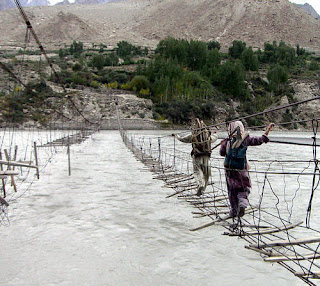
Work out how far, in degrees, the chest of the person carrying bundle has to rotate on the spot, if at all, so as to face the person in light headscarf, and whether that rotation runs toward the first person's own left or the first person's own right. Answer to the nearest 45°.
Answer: approximately 180°

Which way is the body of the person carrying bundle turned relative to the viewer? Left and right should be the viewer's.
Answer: facing away from the viewer
